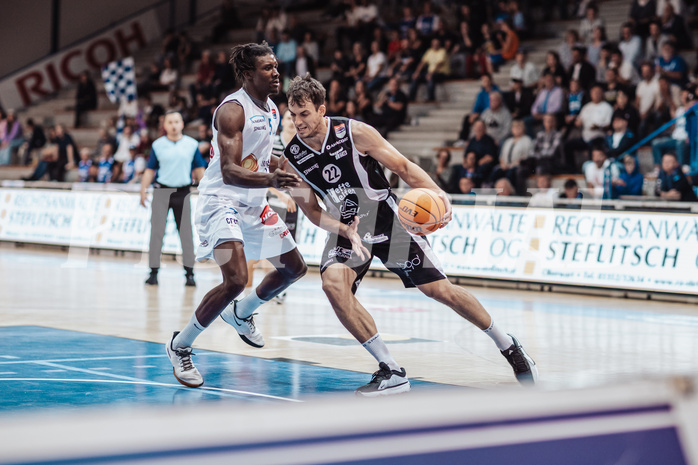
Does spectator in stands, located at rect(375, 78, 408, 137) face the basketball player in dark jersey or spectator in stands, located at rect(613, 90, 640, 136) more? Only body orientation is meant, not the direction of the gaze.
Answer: the basketball player in dark jersey

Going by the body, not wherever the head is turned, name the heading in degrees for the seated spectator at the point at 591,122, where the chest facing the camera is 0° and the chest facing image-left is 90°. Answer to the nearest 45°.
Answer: approximately 45°

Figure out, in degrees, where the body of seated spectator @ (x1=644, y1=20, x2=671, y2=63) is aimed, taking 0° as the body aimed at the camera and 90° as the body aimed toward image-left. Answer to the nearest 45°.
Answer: approximately 45°

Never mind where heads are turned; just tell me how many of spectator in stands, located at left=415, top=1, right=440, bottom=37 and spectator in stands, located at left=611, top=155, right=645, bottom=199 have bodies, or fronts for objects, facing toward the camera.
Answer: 2

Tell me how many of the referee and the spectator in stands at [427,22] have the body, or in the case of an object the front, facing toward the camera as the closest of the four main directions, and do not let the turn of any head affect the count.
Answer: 2

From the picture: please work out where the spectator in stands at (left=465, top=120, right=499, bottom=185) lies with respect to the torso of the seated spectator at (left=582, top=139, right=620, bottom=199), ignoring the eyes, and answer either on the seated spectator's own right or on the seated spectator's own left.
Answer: on the seated spectator's own right
